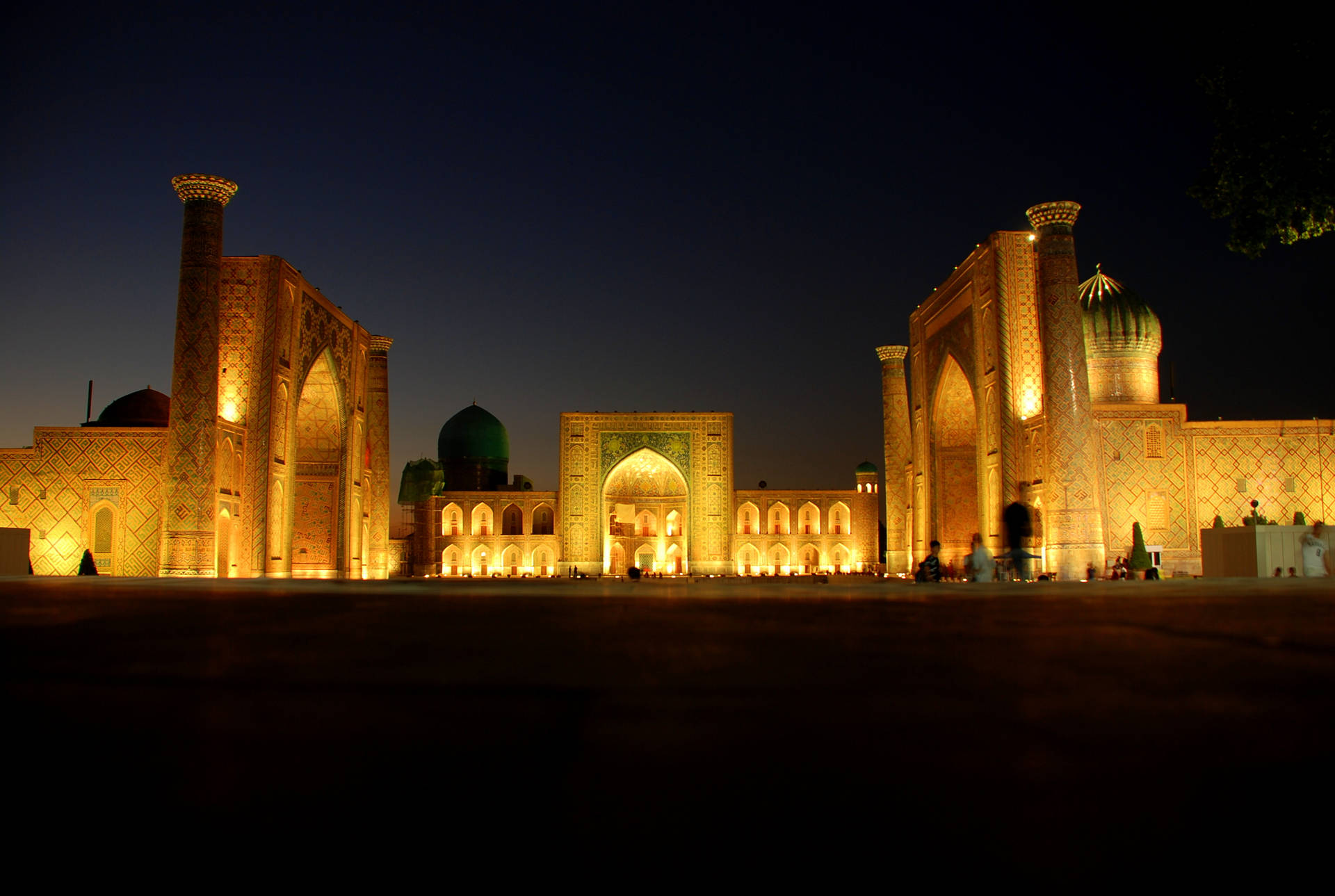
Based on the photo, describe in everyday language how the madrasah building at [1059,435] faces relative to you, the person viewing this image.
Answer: facing the viewer and to the left of the viewer

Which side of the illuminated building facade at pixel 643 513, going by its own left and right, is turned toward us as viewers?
front

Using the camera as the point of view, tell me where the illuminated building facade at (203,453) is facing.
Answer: facing the viewer and to the right of the viewer

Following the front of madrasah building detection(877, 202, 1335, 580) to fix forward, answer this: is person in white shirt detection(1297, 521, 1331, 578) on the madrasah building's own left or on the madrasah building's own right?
on the madrasah building's own left

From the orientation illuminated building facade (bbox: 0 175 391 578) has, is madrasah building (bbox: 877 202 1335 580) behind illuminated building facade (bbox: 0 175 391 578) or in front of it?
in front

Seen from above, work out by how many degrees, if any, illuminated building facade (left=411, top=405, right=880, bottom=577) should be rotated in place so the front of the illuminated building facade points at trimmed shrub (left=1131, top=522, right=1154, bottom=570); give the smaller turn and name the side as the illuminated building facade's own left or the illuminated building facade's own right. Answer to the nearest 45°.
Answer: approximately 45° to the illuminated building facade's own left

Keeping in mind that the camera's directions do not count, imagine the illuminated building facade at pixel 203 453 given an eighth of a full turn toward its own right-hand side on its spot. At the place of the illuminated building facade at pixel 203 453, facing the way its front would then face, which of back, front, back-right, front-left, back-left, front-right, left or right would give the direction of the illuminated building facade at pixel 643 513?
back-left

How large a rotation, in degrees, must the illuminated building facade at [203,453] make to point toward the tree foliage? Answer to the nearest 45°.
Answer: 0° — it already faces it
